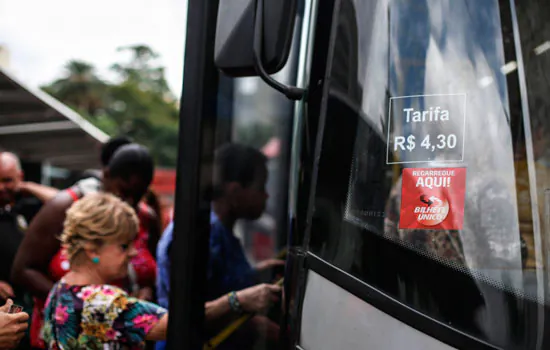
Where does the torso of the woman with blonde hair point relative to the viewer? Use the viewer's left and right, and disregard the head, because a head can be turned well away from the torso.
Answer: facing away from the viewer and to the right of the viewer

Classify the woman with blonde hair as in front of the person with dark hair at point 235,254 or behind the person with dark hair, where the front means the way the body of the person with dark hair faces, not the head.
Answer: behind

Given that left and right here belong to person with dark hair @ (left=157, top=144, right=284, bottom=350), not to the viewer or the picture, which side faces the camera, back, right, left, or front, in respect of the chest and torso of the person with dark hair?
right

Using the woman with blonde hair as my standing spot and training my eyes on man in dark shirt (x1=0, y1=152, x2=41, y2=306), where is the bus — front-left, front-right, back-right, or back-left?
back-right

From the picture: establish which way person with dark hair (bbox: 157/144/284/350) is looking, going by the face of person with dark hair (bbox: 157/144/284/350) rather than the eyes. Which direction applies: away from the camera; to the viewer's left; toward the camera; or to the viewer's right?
to the viewer's right

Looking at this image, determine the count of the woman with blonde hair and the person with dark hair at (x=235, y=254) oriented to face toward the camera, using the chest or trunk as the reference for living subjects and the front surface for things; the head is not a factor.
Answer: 0
